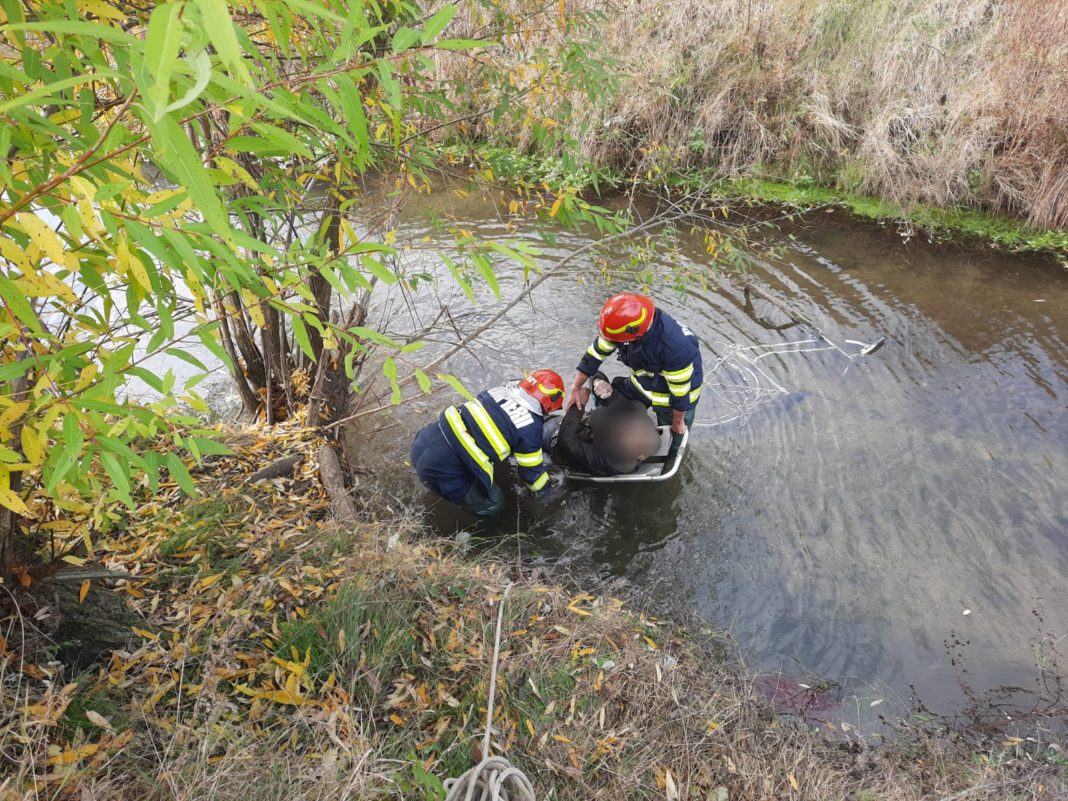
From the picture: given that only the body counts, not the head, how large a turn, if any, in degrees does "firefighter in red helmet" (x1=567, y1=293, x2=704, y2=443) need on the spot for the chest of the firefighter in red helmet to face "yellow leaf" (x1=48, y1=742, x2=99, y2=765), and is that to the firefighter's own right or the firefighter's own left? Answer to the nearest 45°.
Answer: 0° — they already face it

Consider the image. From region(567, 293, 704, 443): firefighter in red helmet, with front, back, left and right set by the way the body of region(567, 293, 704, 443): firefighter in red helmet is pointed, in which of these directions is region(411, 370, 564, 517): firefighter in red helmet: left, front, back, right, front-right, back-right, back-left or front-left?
front

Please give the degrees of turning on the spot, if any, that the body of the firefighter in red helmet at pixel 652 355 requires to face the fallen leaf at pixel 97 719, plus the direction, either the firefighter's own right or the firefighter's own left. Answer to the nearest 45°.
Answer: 0° — they already face it

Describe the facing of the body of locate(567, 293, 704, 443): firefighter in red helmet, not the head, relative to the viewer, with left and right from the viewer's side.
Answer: facing the viewer and to the left of the viewer

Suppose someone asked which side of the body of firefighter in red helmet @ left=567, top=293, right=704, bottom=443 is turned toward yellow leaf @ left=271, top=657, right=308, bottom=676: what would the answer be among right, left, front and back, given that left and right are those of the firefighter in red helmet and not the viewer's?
front

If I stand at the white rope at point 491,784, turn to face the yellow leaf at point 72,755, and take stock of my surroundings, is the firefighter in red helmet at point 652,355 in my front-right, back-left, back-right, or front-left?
back-right

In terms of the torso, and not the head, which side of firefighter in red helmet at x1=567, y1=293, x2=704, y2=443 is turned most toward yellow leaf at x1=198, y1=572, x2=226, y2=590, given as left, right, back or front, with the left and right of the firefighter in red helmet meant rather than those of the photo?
front
